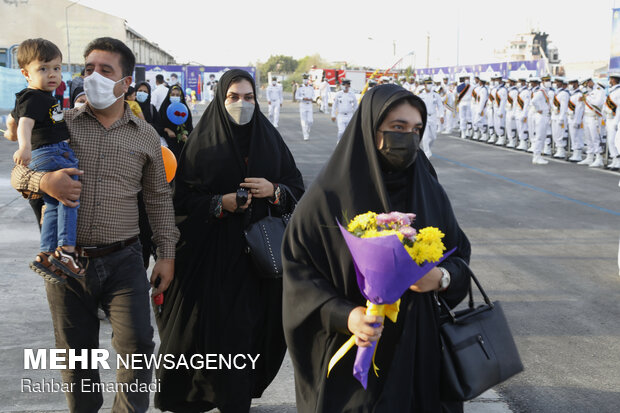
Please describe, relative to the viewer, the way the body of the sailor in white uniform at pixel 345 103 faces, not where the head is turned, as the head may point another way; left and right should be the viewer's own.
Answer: facing the viewer

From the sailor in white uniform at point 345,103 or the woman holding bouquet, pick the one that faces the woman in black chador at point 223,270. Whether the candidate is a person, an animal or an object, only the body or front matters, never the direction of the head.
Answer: the sailor in white uniform

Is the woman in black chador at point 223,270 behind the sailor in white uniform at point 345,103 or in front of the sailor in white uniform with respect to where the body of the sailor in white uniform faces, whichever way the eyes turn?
in front

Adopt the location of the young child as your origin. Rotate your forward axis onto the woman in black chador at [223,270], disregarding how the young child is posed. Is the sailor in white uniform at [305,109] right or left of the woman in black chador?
left

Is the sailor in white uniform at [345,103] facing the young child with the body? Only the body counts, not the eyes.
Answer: yes

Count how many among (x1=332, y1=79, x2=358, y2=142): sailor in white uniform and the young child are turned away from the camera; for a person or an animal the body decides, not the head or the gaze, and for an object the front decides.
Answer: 0

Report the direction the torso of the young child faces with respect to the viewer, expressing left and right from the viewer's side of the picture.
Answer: facing the viewer and to the right of the viewer

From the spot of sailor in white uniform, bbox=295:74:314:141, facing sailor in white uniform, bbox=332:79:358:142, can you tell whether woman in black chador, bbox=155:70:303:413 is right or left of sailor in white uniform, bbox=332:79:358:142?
right

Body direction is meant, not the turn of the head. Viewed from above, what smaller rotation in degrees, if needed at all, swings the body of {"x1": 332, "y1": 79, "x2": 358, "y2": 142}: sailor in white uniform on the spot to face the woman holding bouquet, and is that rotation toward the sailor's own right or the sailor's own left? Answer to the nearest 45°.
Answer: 0° — they already face them
